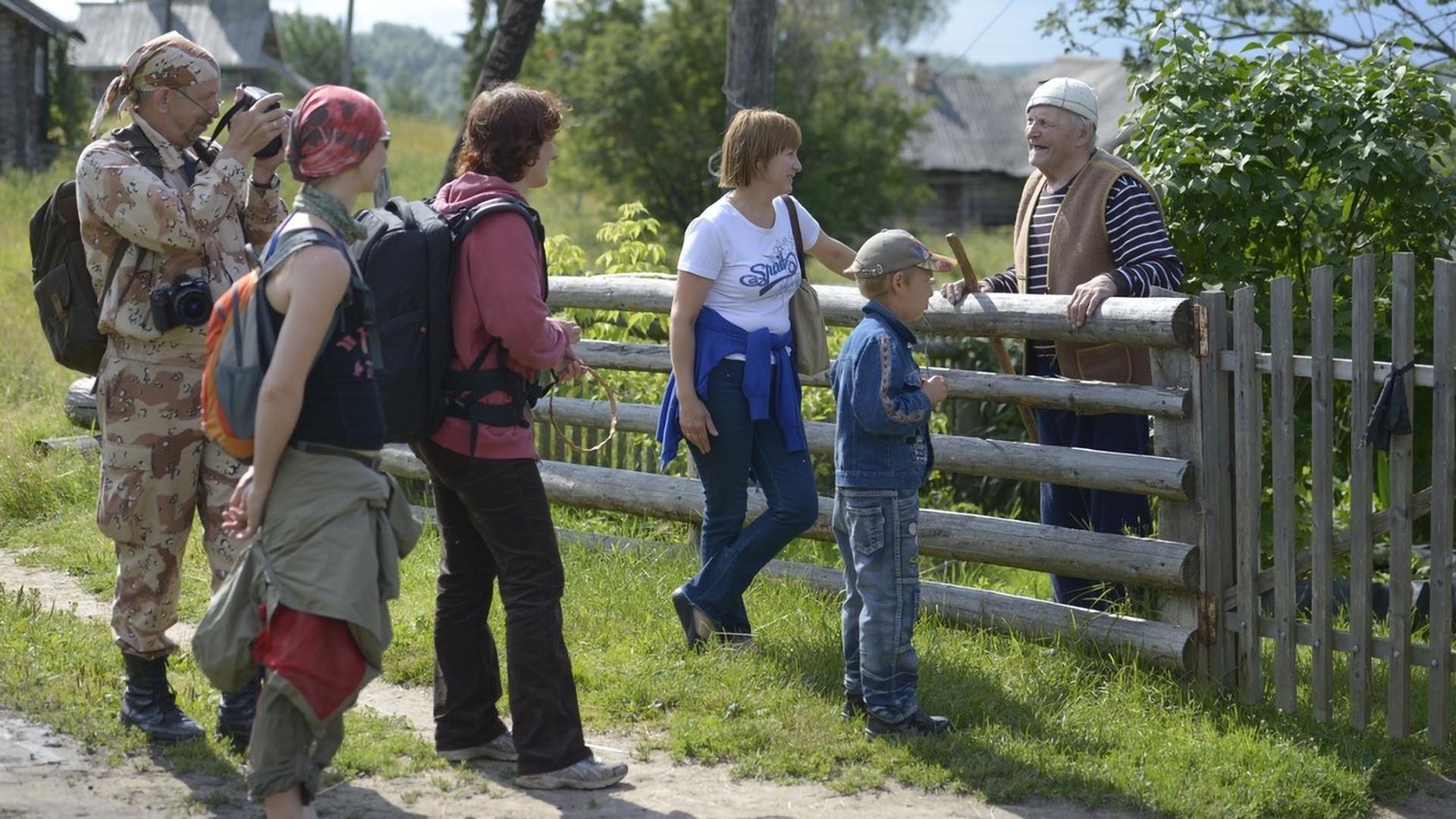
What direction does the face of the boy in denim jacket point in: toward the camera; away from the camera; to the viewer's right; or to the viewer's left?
to the viewer's right

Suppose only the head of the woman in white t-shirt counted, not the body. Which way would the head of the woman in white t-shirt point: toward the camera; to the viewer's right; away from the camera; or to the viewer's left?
to the viewer's right

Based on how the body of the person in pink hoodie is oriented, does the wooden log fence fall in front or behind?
in front

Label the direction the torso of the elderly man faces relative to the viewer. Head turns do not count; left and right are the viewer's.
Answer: facing the viewer and to the left of the viewer

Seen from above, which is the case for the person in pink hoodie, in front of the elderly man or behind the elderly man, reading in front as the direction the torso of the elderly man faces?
in front

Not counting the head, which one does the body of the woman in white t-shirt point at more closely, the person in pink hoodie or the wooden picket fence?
the wooden picket fence

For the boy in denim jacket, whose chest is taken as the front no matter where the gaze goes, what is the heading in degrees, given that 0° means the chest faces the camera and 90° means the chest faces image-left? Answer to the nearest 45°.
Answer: approximately 270°

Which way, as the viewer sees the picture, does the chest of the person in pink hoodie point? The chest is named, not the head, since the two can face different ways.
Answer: to the viewer's right

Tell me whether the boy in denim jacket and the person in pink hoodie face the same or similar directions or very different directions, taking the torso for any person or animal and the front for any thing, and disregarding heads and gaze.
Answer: same or similar directions

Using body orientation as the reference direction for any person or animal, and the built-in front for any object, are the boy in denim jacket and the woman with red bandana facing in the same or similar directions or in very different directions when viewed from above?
same or similar directions

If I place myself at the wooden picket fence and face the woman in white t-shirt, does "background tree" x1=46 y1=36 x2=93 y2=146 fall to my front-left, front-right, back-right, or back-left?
front-right

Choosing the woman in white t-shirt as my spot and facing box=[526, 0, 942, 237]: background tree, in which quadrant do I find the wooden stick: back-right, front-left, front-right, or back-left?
front-right

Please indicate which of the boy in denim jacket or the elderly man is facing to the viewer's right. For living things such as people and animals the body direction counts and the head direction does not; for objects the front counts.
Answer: the boy in denim jacket

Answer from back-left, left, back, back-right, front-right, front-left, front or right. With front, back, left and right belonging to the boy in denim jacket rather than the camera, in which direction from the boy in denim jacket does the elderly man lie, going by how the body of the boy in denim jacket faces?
front-left

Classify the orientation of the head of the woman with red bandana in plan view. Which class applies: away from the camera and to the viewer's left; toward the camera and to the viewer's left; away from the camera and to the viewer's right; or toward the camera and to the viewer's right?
away from the camera and to the viewer's right

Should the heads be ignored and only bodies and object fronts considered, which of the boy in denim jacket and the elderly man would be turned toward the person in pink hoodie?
the elderly man

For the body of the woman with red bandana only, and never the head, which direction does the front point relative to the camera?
to the viewer's right

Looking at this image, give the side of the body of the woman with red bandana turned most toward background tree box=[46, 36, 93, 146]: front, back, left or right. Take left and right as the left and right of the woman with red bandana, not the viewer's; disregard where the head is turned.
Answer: left

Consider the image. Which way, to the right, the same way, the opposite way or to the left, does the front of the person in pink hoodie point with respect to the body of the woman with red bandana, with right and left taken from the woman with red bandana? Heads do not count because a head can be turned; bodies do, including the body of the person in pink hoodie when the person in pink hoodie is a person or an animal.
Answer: the same way

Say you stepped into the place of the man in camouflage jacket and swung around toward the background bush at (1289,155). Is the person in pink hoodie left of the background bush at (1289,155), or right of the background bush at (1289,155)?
right

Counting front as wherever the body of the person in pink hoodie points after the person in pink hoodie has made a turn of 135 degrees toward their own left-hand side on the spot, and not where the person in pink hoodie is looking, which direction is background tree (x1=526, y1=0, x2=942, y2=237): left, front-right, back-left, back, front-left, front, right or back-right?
front-right
